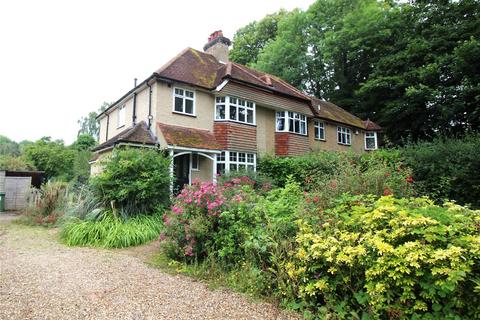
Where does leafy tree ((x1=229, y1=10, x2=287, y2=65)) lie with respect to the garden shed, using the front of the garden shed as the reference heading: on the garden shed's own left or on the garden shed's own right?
on the garden shed's own left

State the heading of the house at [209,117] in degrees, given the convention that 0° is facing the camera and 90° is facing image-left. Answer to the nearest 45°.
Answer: approximately 315°

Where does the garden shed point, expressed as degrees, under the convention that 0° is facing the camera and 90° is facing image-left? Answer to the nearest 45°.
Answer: approximately 0°

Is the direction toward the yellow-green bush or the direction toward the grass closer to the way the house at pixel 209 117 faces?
the yellow-green bush

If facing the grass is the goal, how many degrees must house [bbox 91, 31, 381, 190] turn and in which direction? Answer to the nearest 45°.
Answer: approximately 45° to its right
